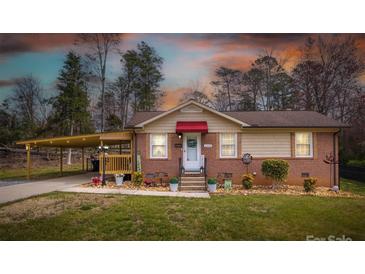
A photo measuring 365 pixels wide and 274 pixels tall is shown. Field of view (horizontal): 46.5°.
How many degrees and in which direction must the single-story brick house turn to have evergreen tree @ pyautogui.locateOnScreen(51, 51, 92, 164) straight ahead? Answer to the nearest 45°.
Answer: approximately 135° to its right

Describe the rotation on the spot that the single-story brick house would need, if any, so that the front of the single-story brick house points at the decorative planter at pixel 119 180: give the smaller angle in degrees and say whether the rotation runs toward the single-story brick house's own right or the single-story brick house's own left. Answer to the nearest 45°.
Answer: approximately 90° to the single-story brick house's own right

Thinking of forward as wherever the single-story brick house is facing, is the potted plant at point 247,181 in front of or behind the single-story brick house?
in front

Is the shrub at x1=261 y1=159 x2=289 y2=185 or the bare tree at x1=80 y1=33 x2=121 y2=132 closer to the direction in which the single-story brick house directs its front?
the shrub

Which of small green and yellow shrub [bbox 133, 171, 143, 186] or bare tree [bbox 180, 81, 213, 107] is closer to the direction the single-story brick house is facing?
the small green and yellow shrub

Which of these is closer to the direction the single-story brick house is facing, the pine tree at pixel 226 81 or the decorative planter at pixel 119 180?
the decorative planter

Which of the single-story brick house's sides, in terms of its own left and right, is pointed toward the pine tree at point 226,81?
back

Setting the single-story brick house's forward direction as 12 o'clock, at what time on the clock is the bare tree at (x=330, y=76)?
The bare tree is roughly at 7 o'clock from the single-story brick house.

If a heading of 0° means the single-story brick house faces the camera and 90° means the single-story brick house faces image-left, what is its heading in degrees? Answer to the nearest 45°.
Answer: approximately 0°

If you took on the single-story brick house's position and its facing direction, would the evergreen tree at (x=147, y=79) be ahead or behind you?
behind
